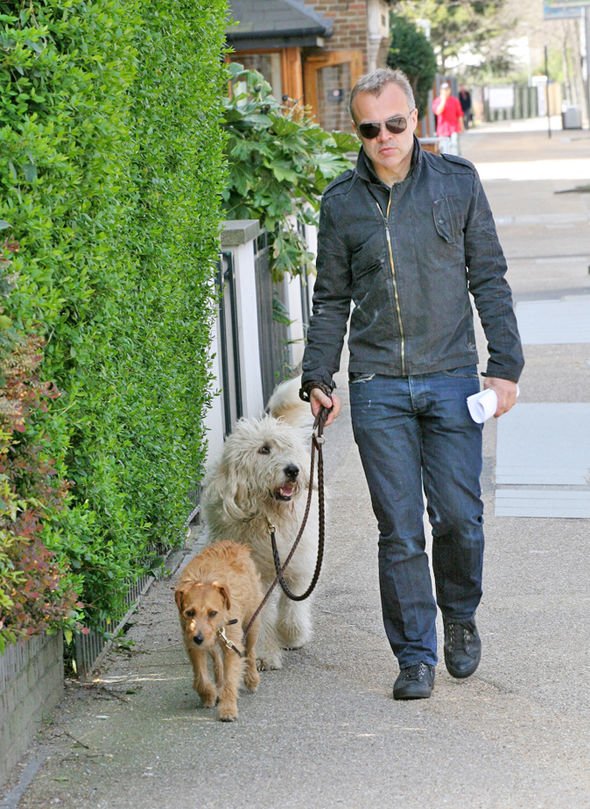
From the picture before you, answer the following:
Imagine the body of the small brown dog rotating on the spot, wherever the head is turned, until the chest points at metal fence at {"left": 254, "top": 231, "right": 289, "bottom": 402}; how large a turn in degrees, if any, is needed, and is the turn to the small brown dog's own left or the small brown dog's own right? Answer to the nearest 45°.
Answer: approximately 180°

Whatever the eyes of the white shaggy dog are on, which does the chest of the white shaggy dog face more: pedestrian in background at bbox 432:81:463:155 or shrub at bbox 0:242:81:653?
the shrub

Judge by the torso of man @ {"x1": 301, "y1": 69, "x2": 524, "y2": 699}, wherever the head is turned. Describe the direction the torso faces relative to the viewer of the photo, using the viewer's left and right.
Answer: facing the viewer

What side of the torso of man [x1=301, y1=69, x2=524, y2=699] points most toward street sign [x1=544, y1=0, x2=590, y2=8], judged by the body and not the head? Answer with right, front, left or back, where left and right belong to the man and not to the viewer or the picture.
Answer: back

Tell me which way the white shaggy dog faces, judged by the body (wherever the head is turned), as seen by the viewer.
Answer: toward the camera

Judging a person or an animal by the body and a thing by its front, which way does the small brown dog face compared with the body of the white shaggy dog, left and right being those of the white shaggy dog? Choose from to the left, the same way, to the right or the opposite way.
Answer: the same way

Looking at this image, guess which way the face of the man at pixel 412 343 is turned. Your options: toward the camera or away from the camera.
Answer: toward the camera

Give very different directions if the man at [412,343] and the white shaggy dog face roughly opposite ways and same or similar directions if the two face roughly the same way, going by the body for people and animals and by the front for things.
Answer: same or similar directions

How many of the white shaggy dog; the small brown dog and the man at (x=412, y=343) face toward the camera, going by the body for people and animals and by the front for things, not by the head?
3
